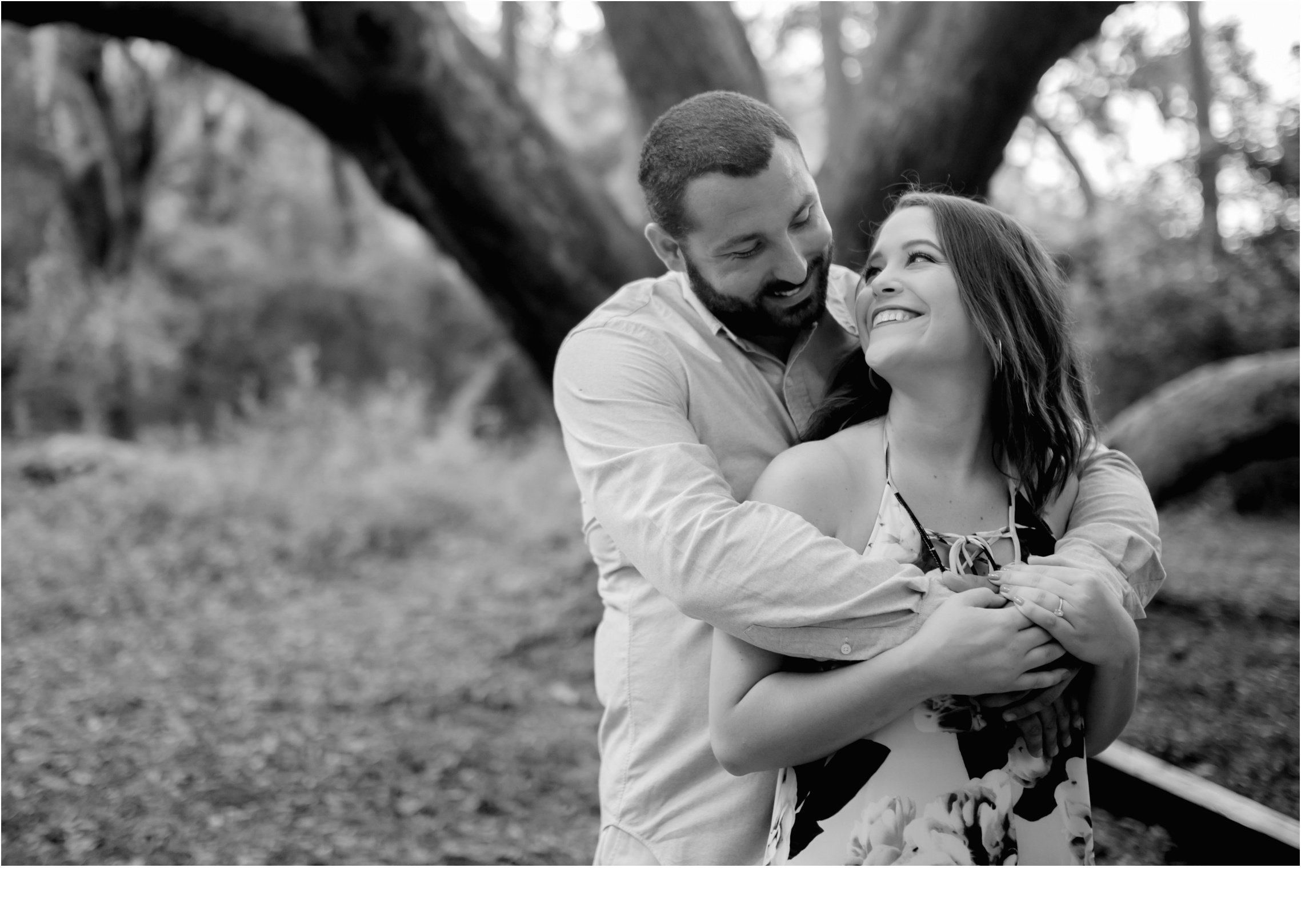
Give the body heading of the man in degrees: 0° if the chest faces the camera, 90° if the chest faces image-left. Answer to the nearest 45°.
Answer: approximately 315°

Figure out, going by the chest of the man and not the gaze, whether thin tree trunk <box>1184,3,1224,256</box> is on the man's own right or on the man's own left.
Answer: on the man's own left

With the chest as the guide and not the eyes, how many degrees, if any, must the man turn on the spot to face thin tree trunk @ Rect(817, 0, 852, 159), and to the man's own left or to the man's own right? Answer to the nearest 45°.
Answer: approximately 135° to the man's own left

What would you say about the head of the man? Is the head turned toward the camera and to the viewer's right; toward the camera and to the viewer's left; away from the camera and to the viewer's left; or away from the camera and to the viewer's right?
toward the camera and to the viewer's right

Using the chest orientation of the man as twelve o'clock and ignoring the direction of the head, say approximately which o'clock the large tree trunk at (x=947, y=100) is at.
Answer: The large tree trunk is roughly at 8 o'clock from the man.

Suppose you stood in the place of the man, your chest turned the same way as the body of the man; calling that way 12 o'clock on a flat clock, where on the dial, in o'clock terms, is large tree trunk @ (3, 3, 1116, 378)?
The large tree trunk is roughly at 7 o'clock from the man.
